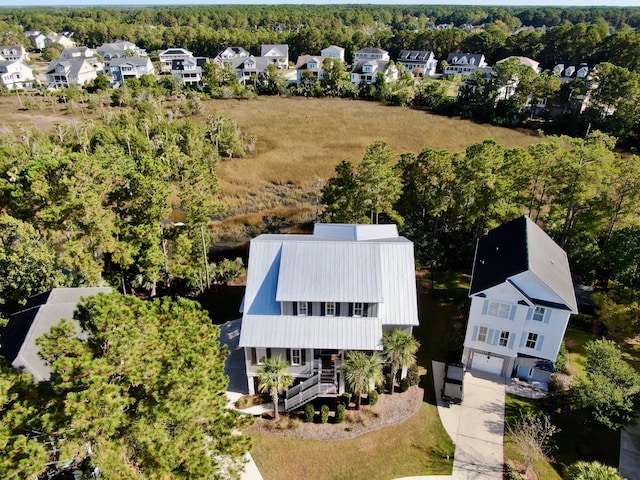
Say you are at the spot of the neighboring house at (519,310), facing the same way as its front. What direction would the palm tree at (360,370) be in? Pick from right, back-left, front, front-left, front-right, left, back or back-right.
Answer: front-right

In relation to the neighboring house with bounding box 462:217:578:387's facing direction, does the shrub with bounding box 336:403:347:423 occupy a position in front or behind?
in front

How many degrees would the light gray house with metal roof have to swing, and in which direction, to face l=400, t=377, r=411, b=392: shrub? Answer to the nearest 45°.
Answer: approximately 90° to its left

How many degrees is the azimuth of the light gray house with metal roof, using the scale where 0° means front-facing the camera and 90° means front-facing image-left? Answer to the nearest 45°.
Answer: approximately 0°

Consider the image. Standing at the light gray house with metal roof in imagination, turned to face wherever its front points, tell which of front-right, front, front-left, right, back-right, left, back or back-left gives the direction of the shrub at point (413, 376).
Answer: left

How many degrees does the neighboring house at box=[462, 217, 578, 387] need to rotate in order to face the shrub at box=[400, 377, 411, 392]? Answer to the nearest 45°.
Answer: approximately 45° to its right

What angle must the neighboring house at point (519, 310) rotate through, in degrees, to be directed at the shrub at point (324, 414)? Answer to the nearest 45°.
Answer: approximately 45° to its right

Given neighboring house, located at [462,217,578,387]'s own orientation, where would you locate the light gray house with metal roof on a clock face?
The light gray house with metal roof is roughly at 2 o'clock from the neighboring house.

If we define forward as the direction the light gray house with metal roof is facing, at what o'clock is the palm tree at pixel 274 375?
The palm tree is roughly at 1 o'clock from the light gray house with metal roof.

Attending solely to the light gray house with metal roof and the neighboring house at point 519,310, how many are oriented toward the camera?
2
